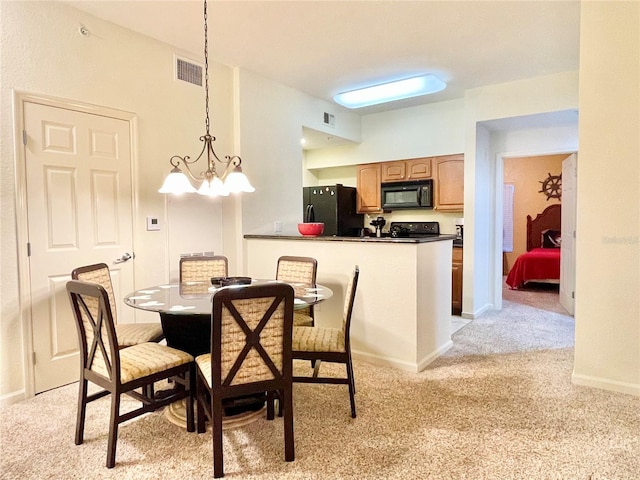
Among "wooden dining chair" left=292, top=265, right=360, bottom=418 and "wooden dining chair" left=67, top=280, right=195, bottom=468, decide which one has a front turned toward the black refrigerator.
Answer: "wooden dining chair" left=67, top=280, right=195, bottom=468

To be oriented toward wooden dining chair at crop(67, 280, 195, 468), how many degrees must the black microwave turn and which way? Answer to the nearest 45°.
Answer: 0° — it already faces it

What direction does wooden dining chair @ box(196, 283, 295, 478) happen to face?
away from the camera

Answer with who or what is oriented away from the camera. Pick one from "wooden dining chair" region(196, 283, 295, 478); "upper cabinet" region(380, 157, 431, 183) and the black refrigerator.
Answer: the wooden dining chair

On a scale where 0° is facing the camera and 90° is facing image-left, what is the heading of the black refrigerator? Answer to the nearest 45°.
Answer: approximately 45°

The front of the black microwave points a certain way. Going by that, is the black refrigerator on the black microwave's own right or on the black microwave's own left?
on the black microwave's own right

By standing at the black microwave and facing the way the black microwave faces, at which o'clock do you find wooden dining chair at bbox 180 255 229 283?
The wooden dining chair is roughly at 1 o'clock from the black microwave.

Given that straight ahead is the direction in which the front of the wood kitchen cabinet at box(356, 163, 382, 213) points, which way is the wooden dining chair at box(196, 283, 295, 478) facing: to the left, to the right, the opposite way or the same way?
the opposite way

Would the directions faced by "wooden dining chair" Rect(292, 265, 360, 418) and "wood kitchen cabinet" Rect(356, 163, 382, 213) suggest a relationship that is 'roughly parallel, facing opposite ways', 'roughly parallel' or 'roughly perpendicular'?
roughly perpendicular

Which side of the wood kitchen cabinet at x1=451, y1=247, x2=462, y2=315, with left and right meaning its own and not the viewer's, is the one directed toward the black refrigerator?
right

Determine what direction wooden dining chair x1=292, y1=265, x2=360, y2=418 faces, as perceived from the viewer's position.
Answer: facing to the left of the viewer

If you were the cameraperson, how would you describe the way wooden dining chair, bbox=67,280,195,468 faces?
facing away from the viewer and to the right of the viewer

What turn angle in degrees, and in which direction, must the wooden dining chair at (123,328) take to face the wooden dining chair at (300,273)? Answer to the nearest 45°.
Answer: approximately 45° to its left

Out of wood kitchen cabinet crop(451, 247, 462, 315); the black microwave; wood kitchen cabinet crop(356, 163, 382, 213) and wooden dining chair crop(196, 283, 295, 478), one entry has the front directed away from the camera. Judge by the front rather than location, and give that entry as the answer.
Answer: the wooden dining chair
